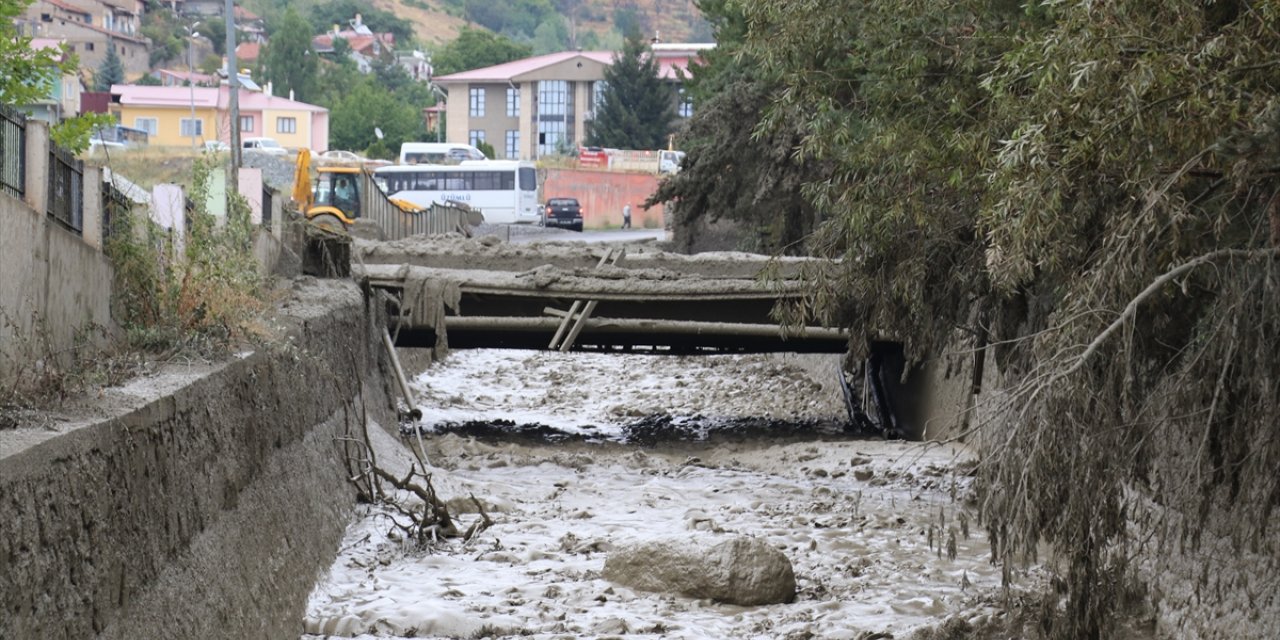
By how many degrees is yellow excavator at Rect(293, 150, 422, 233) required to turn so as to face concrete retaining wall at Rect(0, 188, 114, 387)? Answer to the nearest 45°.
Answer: approximately 90° to its right

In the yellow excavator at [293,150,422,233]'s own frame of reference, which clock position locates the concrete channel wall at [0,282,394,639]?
The concrete channel wall is roughly at 3 o'clock from the yellow excavator.

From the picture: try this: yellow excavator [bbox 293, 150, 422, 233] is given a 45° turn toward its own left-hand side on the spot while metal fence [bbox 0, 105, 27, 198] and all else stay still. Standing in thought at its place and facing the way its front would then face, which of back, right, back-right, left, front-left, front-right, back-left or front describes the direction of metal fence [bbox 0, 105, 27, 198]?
back-right

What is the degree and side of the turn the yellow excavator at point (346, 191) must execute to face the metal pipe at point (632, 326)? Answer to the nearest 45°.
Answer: approximately 90° to its right

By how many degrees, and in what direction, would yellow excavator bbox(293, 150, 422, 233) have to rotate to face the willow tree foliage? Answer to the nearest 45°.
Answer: approximately 90° to its right

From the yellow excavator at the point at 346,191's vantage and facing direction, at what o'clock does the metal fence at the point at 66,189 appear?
The metal fence is roughly at 3 o'clock from the yellow excavator.

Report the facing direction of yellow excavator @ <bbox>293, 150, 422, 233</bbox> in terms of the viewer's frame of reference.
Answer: facing to the right of the viewer
